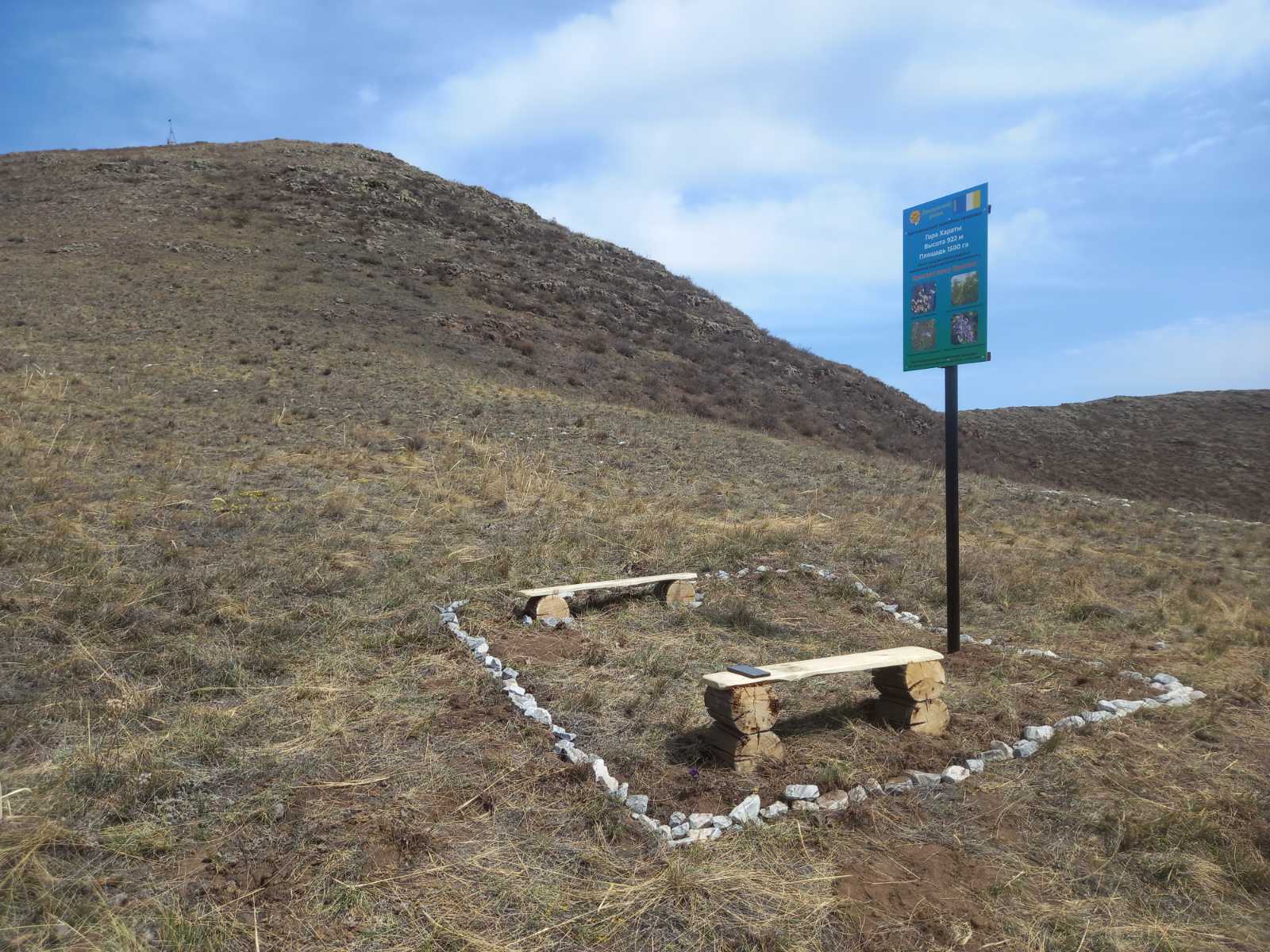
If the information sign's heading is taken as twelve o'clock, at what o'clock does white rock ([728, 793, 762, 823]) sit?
The white rock is roughly at 11 o'clock from the information sign.

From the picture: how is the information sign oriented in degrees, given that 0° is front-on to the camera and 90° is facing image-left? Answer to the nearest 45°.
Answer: approximately 45°

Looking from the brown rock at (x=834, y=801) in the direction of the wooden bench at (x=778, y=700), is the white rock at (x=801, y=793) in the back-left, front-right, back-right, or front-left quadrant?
front-left

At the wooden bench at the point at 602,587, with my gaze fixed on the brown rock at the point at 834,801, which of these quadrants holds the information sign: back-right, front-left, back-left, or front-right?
front-left
